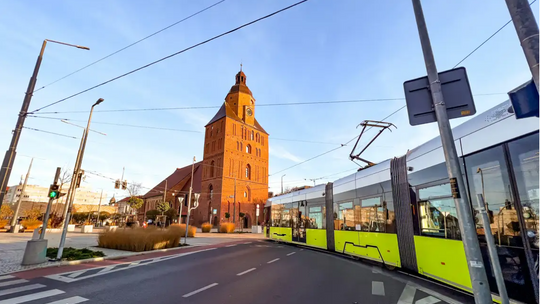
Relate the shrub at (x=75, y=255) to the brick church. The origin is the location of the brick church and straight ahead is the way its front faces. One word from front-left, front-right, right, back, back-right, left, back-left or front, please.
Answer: front-right

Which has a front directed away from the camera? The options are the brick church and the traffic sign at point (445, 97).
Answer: the traffic sign

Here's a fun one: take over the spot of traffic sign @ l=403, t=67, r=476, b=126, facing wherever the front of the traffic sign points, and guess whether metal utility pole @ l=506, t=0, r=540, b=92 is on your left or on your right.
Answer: on your right

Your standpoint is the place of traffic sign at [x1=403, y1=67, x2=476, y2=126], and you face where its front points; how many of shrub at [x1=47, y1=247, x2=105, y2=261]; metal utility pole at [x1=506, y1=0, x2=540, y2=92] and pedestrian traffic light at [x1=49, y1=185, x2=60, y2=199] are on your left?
2

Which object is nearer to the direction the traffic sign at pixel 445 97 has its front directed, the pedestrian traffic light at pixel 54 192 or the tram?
the tram

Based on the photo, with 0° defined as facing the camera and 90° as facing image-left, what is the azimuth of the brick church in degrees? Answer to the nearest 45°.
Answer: approximately 315°

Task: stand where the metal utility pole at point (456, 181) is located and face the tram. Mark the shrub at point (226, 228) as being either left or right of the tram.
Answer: left

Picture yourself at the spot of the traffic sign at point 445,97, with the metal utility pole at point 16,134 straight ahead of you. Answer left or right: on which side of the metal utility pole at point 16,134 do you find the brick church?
right

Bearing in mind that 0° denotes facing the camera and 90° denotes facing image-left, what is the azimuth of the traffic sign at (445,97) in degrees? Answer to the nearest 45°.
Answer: approximately 180°

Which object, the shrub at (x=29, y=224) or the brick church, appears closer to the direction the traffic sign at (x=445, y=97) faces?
the brick church

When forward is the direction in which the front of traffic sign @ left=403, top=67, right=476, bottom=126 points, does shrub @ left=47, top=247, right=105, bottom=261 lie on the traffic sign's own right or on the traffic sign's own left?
on the traffic sign's own left
